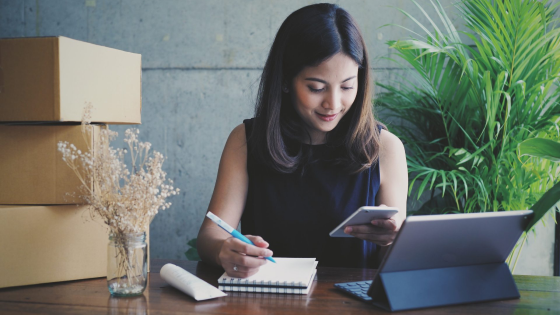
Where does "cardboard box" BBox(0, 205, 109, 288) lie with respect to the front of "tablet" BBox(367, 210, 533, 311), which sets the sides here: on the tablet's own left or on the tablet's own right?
on the tablet's own left

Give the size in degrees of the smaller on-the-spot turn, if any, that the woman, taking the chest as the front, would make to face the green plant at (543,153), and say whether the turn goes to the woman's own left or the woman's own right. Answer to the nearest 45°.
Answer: approximately 45° to the woman's own left

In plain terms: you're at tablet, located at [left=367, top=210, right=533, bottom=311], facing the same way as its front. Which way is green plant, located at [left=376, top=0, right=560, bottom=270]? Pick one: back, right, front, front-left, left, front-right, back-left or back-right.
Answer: front-right

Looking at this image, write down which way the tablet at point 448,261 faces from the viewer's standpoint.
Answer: facing away from the viewer and to the left of the viewer

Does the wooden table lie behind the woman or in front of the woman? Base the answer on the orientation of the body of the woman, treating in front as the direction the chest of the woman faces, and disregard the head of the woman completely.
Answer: in front

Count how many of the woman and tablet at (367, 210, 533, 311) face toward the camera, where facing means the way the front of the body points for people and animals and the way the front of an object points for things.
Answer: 1

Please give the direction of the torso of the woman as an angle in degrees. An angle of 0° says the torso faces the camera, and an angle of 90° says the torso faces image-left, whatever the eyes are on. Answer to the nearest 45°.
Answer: approximately 0°

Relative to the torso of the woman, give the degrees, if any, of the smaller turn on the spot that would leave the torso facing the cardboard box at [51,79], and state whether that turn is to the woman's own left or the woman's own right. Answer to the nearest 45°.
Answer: approximately 45° to the woman's own right
